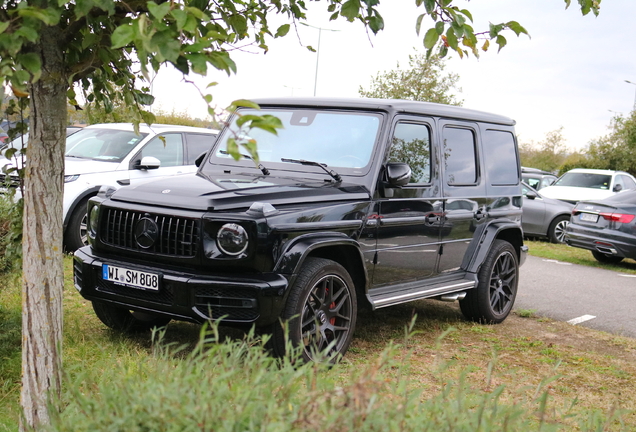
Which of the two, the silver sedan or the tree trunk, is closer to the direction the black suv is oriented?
the tree trunk

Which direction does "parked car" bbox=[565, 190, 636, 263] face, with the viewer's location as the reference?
facing away from the viewer and to the right of the viewer

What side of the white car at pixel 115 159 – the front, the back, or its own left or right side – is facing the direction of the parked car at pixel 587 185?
back

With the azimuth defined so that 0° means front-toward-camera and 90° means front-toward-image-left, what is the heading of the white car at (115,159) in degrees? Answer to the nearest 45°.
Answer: approximately 45°

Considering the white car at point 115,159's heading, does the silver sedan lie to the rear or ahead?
to the rear

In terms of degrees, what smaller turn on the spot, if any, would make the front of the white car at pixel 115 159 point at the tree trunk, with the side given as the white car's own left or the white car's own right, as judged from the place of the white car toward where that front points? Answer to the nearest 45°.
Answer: approximately 45° to the white car's own left

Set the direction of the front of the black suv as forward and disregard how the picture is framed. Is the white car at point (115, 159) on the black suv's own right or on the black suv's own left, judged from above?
on the black suv's own right
